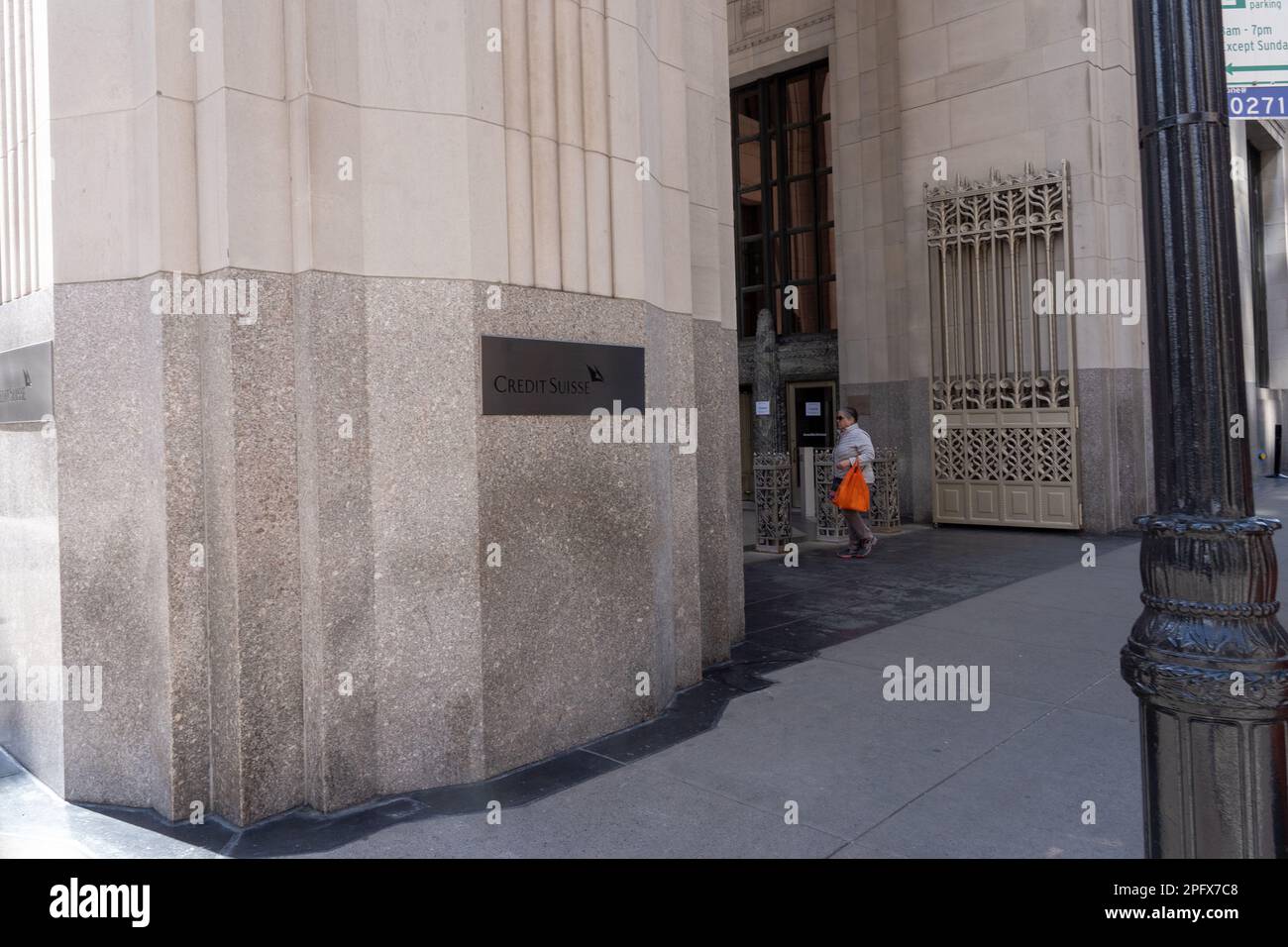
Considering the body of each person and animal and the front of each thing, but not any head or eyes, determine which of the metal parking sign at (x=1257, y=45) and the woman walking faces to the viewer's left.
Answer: the woman walking

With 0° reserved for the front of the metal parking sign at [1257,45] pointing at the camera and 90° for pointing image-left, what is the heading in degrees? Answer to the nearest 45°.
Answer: approximately 0°

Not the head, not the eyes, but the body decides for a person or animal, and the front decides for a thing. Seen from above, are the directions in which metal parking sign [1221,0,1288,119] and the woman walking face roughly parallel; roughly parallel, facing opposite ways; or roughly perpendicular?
roughly perpendicular

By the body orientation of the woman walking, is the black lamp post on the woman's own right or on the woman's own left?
on the woman's own left

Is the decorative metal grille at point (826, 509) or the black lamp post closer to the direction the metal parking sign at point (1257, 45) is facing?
the black lamp post

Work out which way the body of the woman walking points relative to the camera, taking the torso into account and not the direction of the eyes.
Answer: to the viewer's left

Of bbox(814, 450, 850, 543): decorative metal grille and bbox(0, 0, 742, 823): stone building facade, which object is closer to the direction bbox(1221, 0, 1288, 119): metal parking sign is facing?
the stone building facade

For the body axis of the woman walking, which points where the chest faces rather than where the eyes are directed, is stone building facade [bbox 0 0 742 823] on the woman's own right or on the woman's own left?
on the woman's own left
